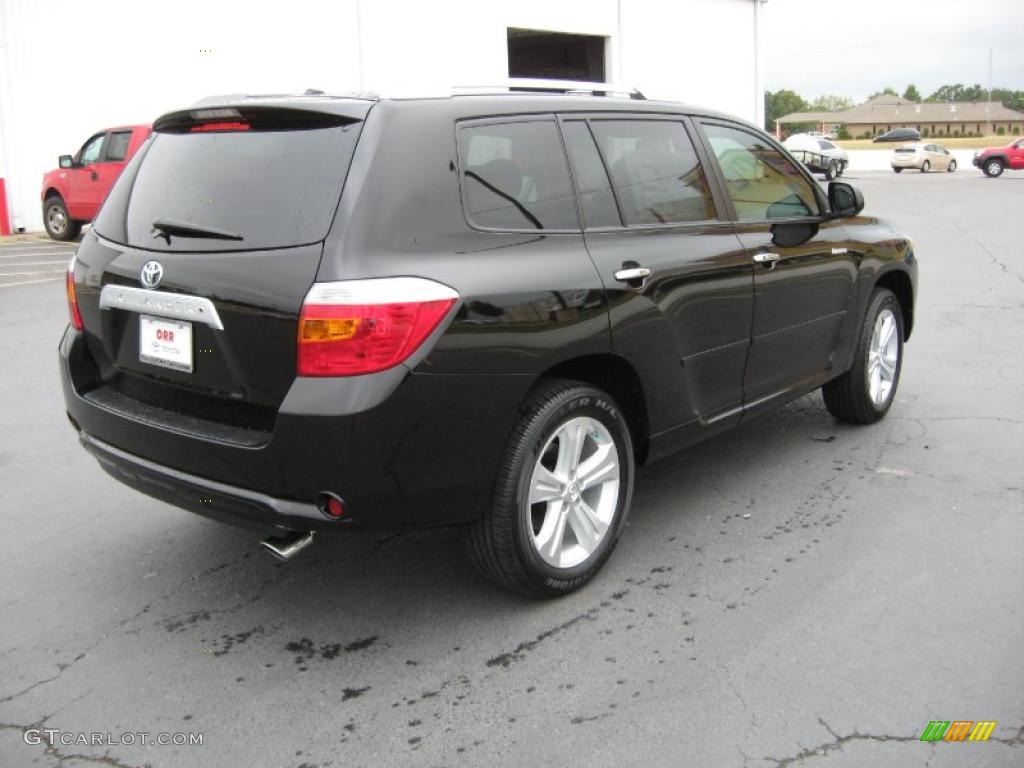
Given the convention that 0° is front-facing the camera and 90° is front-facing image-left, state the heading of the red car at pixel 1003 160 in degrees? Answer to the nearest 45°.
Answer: approximately 45°

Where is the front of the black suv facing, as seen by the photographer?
facing away from the viewer and to the right of the viewer
